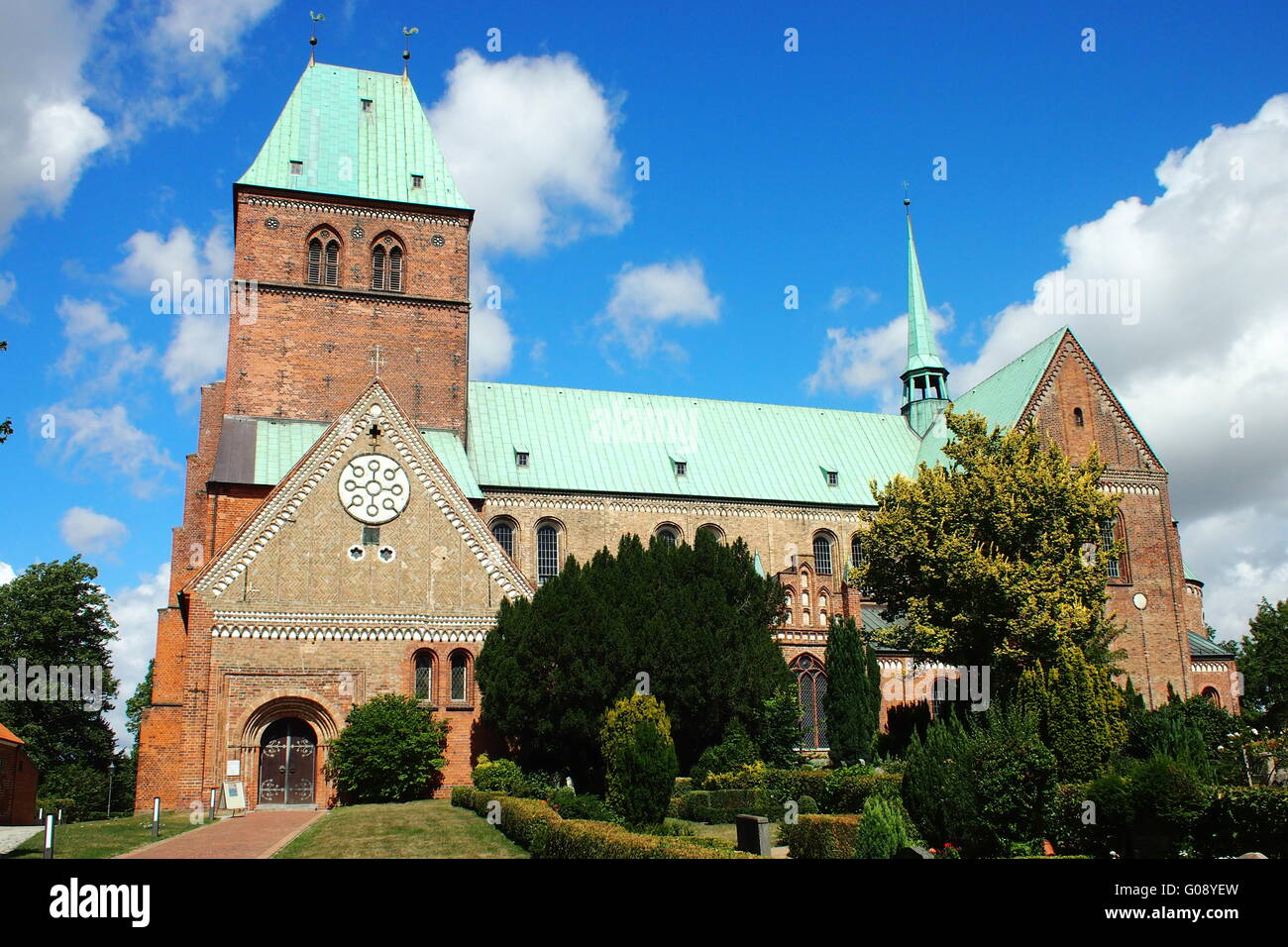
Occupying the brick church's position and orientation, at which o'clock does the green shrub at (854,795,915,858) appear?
The green shrub is roughly at 11 o'clock from the brick church.

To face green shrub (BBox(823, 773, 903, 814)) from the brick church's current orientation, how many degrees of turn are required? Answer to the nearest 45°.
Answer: approximately 45° to its left

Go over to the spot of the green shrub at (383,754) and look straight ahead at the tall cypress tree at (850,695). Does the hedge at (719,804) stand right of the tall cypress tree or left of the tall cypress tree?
right

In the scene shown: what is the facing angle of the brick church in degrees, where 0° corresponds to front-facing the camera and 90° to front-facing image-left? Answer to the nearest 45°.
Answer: approximately 0°
